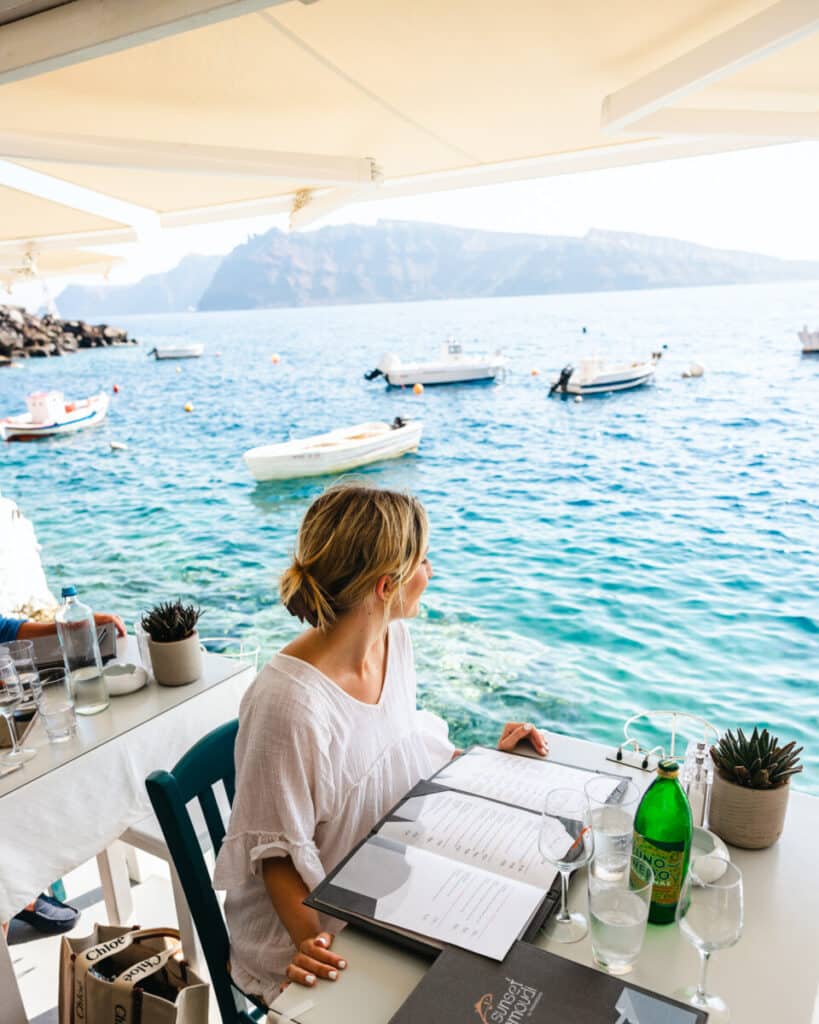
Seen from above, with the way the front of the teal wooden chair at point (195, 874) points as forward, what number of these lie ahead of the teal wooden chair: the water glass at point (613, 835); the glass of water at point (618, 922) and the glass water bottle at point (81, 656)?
2

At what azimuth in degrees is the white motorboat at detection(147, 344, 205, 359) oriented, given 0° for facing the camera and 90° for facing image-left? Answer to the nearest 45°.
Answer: approximately 270°

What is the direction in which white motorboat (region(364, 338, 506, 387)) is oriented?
to the viewer's right

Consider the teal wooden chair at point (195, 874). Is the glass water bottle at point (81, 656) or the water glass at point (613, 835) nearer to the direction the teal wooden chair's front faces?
the water glass

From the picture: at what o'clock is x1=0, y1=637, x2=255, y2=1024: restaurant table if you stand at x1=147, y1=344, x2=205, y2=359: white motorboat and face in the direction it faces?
The restaurant table is roughly at 3 o'clock from the white motorboat.

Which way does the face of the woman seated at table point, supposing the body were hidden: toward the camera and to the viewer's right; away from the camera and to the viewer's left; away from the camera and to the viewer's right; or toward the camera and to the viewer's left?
away from the camera and to the viewer's right

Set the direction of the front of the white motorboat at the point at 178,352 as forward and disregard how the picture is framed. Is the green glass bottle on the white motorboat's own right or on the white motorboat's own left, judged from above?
on the white motorboat's own right

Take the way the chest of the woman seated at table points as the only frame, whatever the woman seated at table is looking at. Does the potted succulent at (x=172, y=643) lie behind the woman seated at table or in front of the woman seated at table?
behind

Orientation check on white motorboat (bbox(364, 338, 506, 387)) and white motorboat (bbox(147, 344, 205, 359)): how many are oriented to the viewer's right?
2

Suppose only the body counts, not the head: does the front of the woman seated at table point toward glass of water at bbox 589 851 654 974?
yes

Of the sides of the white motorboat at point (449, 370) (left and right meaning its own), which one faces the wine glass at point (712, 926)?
right
